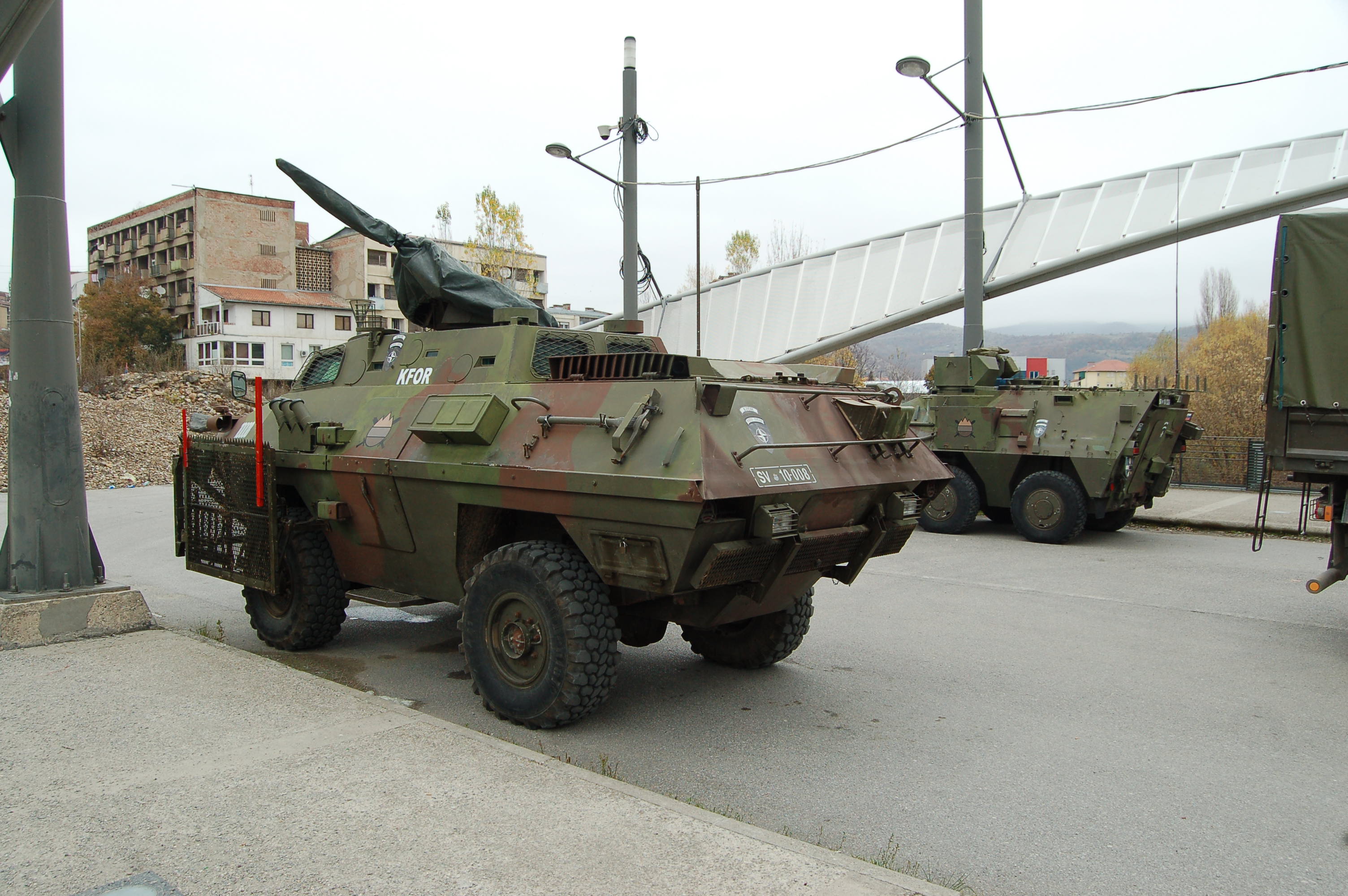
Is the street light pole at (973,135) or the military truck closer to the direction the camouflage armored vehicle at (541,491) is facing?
the street light pole

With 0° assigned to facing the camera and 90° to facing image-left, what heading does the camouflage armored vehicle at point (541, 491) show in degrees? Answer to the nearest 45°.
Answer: approximately 135°

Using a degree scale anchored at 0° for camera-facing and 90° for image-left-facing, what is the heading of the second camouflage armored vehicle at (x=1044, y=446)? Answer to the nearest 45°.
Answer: approximately 135°

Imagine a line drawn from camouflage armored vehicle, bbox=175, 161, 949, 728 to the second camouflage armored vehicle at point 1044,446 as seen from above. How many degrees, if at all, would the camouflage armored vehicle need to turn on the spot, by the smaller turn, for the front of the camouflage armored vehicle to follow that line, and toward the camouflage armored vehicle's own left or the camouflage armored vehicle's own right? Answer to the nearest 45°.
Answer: approximately 90° to the camouflage armored vehicle's own right

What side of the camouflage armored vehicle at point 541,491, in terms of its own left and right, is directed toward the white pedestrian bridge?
right

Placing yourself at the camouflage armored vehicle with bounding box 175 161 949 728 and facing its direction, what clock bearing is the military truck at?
The military truck is roughly at 4 o'clock from the camouflage armored vehicle.

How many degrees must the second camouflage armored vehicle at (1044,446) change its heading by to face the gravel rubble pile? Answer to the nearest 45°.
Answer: approximately 45° to its left

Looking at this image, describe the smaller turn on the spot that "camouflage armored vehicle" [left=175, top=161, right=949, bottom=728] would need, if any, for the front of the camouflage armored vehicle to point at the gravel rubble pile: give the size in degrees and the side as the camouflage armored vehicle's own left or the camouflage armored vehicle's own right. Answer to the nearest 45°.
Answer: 0° — it already faces it
